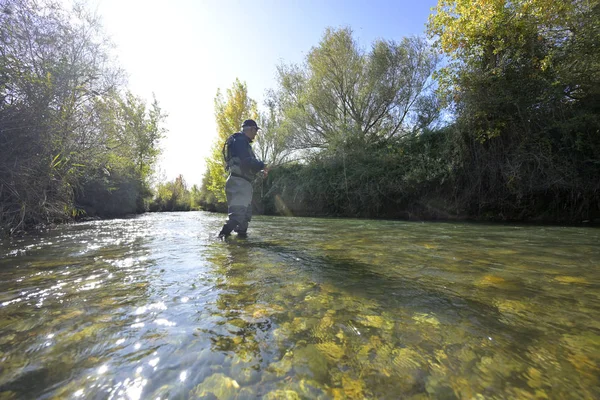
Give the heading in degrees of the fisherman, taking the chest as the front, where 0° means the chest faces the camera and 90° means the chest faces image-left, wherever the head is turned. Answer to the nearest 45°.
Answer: approximately 270°

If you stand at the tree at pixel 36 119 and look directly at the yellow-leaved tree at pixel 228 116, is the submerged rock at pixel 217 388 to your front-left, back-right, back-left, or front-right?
back-right

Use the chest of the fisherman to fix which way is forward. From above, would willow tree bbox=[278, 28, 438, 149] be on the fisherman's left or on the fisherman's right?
on the fisherman's left

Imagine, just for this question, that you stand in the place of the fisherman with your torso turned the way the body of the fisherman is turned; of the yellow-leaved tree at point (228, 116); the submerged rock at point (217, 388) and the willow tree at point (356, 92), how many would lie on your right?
1

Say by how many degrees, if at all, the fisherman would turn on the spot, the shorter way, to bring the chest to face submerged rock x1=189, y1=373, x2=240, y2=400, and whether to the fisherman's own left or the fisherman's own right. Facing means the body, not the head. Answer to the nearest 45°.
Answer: approximately 90° to the fisherman's own right

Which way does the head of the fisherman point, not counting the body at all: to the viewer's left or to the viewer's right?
to the viewer's right

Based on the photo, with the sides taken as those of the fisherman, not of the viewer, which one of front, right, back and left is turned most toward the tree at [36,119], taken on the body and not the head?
back

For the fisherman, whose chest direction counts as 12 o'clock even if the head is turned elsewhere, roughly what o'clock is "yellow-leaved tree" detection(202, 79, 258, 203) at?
The yellow-leaved tree is roughly at 9 o'clock from the fisherman.
